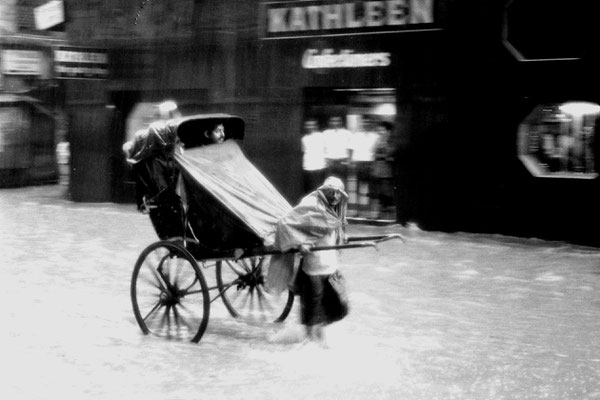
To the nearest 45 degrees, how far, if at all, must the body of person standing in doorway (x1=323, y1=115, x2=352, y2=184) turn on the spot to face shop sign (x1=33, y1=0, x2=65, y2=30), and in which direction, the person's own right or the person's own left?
approximately 135° to the person's own right

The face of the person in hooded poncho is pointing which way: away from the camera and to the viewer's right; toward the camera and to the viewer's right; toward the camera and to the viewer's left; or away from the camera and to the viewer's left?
toward the camera and to the viewer's right

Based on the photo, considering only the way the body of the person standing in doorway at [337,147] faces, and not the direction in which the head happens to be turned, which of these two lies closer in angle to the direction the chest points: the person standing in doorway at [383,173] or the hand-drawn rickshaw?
the hand-drawn rickshaw

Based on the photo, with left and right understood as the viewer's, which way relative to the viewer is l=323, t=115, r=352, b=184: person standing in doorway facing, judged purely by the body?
facing the viewer

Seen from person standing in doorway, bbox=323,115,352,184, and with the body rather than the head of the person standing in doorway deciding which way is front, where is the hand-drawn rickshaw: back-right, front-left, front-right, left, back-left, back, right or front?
front

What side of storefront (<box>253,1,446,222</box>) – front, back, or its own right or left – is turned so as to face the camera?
front

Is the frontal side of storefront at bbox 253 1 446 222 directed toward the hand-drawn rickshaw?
yes

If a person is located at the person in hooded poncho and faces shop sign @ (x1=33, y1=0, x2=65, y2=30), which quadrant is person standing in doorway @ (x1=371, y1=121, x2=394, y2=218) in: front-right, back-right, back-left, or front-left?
front-right

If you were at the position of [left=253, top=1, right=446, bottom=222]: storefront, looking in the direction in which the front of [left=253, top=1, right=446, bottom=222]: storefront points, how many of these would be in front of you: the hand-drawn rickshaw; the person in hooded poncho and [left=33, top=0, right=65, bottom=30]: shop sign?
2

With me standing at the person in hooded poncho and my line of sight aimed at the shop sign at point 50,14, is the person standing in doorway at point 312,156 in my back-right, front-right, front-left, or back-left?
front-right

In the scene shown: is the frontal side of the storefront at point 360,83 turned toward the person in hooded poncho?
yes

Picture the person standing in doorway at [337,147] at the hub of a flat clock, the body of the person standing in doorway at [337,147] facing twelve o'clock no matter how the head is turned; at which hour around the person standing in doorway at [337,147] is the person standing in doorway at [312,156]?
the person standing in doorway at [312,156] is roughly at 4 o'clock from the person standing in doorway at [337,147].

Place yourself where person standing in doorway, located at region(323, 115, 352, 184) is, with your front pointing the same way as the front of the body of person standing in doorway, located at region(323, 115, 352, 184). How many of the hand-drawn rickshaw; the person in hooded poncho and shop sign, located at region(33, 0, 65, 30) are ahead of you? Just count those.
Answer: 2

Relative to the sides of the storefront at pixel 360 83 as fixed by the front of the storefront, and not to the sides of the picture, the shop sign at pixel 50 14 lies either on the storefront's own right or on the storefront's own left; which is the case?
on the storefront's own right
